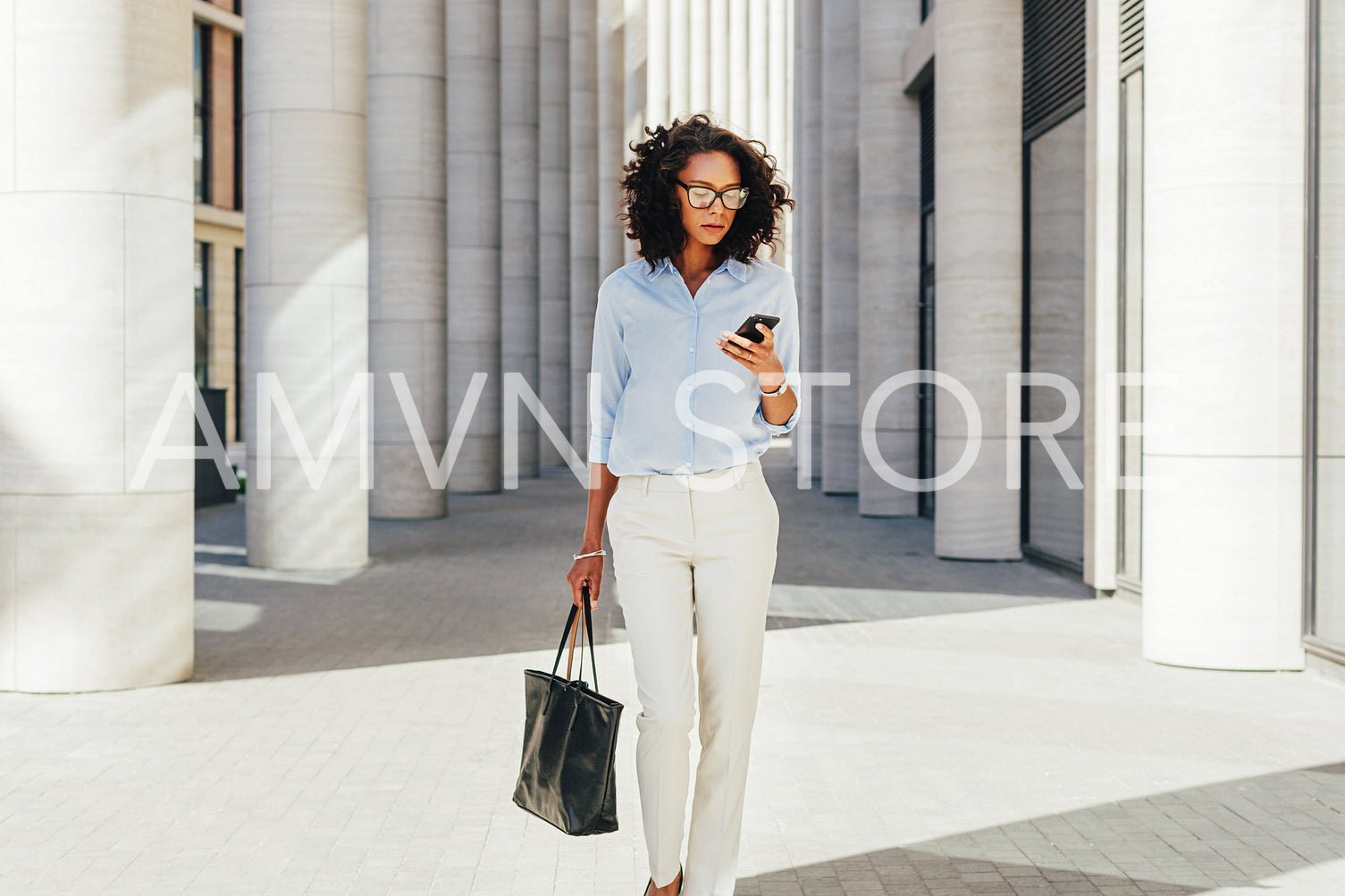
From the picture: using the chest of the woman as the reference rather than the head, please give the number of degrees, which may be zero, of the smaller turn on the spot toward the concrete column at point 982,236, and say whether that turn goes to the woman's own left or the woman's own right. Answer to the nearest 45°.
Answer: approximately 180°

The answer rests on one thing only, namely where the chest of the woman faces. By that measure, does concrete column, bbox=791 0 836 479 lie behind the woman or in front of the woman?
behind

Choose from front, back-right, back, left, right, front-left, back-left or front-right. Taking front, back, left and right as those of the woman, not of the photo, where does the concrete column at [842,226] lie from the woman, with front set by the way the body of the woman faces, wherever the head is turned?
back

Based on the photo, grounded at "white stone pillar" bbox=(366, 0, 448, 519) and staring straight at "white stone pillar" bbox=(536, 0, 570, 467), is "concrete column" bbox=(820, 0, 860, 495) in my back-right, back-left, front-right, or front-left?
front-right

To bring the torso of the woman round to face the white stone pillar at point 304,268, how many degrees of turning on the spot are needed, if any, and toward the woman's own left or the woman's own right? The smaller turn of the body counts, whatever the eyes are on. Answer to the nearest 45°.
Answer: approximately 180°

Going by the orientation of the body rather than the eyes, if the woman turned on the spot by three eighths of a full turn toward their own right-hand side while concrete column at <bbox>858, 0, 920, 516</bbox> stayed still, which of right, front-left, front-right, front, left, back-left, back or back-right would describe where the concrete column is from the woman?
front-right

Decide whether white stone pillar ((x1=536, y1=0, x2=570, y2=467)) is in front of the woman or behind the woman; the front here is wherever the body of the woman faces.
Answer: behind

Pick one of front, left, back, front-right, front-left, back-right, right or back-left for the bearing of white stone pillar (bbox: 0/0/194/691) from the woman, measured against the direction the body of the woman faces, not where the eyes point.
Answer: back-right

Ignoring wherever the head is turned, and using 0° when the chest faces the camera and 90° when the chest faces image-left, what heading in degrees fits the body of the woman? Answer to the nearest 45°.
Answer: approximately 0°

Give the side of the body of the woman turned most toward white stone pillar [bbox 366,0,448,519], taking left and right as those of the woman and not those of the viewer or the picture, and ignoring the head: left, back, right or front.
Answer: back
